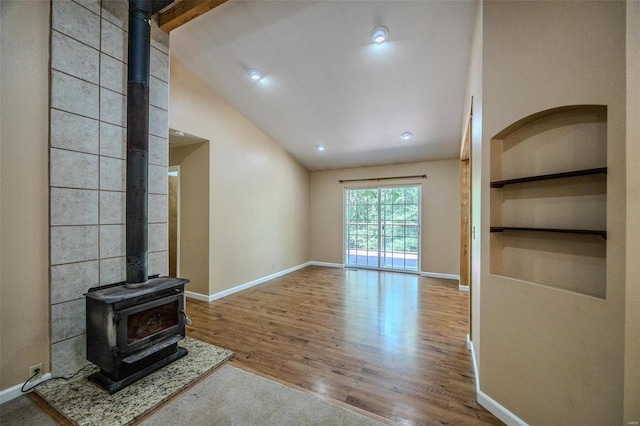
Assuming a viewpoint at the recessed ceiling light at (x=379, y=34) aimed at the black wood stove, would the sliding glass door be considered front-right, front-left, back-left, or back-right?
back-right

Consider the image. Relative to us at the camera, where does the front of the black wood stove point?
facing the viewer and to the right of the viewer

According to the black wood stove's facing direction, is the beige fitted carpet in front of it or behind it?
in front

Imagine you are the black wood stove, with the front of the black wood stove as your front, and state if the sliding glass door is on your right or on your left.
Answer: on your left
